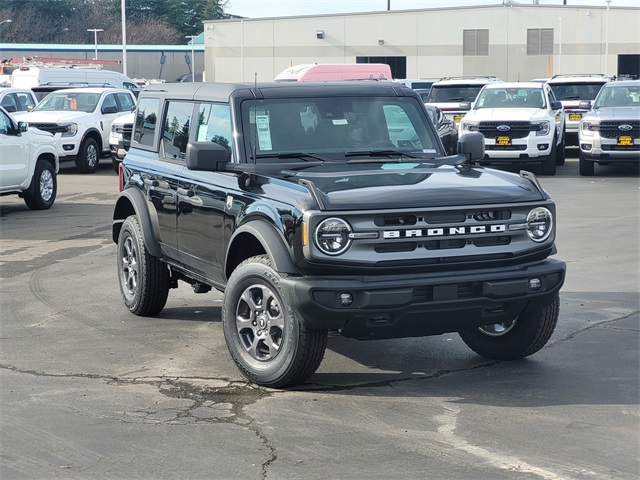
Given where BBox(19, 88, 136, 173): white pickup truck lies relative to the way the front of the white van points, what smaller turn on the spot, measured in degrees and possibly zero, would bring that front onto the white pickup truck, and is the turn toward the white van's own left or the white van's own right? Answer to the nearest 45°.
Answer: approximately 135° to the white van's own right

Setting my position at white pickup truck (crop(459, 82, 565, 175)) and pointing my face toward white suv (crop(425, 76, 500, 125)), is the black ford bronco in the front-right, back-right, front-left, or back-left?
back-left

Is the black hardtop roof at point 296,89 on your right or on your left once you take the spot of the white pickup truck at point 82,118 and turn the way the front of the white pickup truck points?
on your left

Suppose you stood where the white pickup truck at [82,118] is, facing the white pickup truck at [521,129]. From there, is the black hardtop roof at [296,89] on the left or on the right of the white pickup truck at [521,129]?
right

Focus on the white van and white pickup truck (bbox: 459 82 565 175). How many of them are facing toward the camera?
1

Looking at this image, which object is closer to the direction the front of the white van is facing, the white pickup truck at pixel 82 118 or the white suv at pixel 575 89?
the white suv

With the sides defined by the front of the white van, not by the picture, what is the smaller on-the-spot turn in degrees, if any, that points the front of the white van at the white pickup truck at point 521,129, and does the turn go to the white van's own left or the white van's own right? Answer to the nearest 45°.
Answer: approximately 90° to the white van's own right

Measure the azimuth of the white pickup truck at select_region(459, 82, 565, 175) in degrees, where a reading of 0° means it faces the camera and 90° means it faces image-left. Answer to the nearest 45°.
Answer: approximately 0°

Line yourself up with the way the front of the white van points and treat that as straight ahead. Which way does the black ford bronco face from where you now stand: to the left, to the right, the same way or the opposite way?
to the right

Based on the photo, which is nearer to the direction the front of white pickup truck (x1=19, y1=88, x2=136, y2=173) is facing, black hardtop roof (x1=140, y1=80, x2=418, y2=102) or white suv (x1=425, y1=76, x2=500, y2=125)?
the black hardtop roof

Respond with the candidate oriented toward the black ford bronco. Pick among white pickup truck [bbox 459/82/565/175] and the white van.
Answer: the white pickup truck
